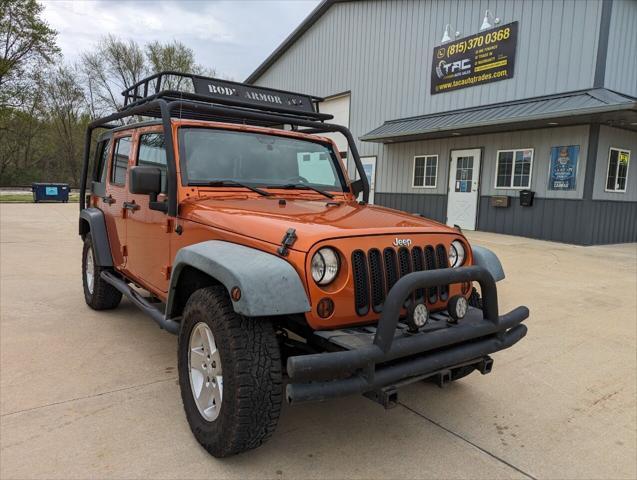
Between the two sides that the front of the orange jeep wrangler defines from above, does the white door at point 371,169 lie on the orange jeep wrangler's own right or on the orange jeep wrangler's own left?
on the orange jeep wrangler's own left

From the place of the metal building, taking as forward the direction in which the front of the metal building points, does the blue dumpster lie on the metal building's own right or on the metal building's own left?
on the metal building's own right

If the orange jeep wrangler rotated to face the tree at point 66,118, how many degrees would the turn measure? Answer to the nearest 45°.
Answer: approximately 180°

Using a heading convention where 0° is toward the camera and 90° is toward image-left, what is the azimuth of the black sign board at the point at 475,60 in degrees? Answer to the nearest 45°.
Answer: approximately 45°

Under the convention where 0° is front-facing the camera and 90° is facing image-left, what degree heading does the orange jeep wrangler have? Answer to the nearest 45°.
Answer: approximately 315°

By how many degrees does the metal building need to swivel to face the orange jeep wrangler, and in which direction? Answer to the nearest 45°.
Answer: approximately 45° to its left

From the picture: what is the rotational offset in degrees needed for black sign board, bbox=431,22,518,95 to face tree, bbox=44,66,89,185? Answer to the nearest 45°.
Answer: approximately 90° to its right

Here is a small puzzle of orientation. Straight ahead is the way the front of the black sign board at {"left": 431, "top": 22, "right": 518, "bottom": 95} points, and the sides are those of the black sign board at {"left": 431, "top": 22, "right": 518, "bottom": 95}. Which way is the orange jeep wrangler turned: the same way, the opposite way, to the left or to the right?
to the left

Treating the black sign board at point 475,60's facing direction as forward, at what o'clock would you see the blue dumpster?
The blue dumpster is roughly at 2 o'clock from the black sign board.
